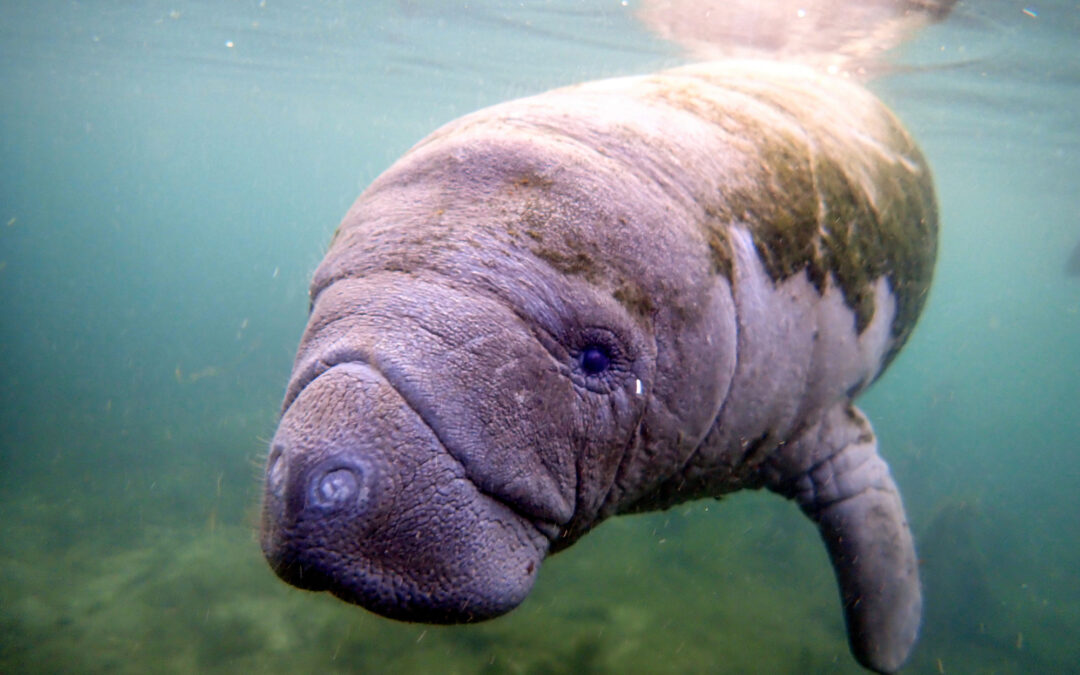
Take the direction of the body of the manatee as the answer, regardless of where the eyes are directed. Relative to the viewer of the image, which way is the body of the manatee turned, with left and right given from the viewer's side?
facing the viewer and to the left of the viewer
